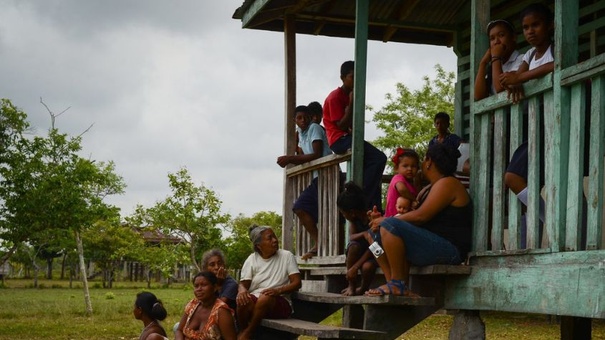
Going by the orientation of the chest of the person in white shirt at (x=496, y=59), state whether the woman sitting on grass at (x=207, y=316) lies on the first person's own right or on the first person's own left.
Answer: on the first person's own right

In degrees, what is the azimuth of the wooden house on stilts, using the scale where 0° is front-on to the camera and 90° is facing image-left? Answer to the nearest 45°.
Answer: approximately 45°

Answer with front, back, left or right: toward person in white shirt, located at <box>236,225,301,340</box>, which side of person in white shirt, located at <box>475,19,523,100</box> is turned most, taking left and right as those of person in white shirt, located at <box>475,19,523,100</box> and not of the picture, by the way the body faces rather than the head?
right

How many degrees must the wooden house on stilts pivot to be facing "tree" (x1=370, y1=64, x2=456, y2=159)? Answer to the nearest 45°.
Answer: approximately 135° to its right

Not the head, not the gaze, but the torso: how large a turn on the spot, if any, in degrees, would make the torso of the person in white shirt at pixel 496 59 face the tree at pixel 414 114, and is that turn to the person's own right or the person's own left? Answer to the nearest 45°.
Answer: approximately 135° to the person's own right
